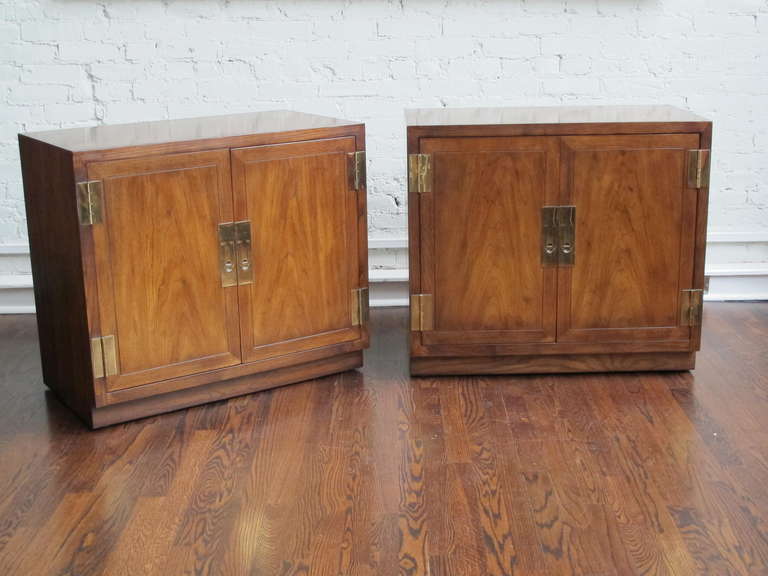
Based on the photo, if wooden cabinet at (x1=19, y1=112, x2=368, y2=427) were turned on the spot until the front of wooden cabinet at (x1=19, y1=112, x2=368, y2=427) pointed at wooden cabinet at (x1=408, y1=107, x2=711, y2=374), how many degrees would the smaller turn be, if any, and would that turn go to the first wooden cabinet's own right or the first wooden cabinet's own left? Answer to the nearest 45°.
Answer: approximately 45° to the first wooden cabinet's own left

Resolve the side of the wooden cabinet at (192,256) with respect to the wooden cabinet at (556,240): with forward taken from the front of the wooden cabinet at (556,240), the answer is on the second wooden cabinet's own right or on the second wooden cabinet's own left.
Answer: on the second wooden cabinet's own right

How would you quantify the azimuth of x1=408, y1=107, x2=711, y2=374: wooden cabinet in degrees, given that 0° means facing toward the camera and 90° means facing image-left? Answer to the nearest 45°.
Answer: approximately 0°

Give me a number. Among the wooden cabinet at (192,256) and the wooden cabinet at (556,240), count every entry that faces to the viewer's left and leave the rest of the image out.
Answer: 0

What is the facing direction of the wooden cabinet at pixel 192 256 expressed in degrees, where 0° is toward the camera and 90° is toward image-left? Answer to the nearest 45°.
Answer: approximately 315°
